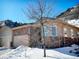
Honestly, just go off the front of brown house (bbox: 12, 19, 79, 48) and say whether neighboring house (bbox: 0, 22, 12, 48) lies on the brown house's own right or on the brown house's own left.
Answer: on the brown house's own right

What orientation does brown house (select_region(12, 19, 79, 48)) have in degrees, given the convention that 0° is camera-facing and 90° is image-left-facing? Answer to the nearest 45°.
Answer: approximately 45°
